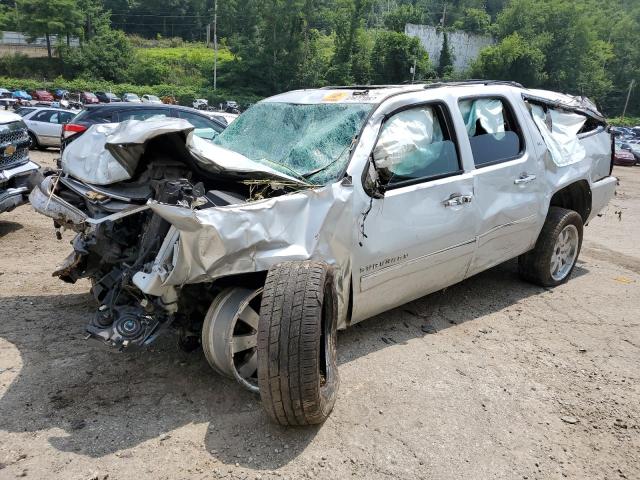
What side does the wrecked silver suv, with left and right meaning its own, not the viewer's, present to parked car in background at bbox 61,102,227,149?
right

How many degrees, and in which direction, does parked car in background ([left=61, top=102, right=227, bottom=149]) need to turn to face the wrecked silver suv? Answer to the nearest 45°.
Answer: approximately 90° to its right

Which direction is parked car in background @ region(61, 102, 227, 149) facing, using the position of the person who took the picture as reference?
facing to the right of the viewer

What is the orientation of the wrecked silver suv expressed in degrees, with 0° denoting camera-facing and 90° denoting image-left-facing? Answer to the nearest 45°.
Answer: approximately 45°

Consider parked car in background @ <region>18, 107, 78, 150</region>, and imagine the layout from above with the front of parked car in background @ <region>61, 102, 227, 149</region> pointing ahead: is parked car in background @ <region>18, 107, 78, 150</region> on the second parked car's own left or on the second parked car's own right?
on the second parked car's own left

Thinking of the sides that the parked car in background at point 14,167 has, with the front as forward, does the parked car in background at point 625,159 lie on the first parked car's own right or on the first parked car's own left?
on the first parked car's own left

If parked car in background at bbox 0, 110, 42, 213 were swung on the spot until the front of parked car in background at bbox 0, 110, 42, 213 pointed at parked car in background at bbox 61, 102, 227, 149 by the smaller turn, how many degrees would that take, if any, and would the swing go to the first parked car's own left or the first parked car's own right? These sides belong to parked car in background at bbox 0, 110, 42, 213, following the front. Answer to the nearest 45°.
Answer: approximately 90° to the first parked car's own left
